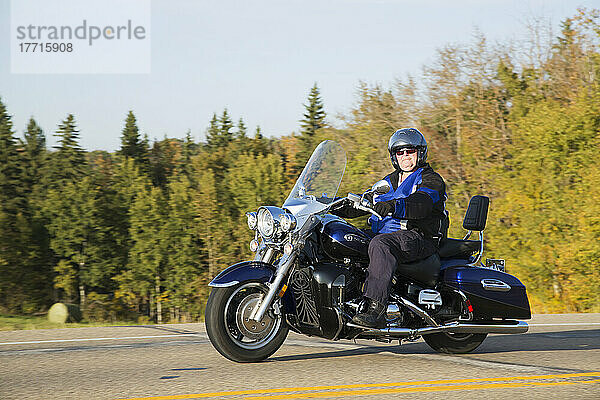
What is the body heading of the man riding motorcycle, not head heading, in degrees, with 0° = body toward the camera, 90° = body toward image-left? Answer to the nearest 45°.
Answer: approximately 45°

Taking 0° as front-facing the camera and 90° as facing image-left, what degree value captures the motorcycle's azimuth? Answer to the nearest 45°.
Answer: approximately 45°
